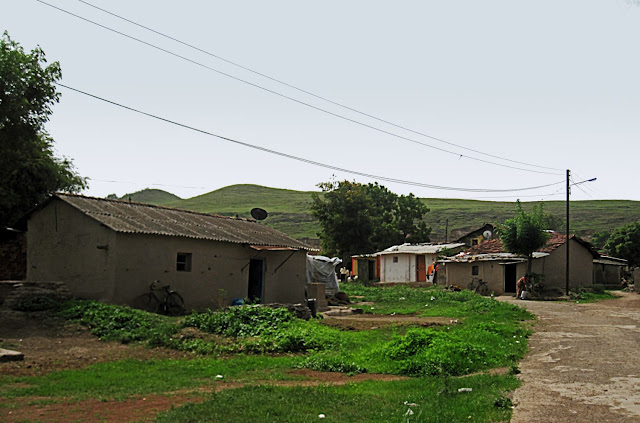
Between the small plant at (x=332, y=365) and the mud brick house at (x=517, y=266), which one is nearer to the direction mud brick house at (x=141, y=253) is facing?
the small plant

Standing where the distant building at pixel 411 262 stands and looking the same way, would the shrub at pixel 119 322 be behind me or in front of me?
in front

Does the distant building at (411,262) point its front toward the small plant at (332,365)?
yes

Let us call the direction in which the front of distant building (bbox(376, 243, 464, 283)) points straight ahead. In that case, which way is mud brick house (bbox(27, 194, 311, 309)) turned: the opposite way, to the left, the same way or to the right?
to the left

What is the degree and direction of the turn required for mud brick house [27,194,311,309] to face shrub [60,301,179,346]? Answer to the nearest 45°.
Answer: approximately 45° to its right

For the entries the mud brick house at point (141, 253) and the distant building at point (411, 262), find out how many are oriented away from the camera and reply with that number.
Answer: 0

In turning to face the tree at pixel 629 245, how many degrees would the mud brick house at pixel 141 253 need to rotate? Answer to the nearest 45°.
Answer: approximately 90° to its left

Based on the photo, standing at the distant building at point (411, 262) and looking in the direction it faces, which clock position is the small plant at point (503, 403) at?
The small plant is roughly at 12 o'clock from the distant building.

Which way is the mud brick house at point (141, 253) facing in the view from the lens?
facing the viewer and to the right of the viewer

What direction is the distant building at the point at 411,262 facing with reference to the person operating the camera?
facing the viewer

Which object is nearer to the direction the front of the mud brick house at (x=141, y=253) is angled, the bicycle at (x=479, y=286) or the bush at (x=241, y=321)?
the bush

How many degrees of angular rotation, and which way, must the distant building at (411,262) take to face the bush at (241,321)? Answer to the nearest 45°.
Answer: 0° — it already faces it

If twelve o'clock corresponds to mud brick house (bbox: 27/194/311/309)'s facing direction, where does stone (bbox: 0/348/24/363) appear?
The stone is roughly at 2 o'clock from the mud brick house.

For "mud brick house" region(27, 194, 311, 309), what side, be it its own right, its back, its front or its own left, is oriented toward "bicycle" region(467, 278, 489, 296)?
left

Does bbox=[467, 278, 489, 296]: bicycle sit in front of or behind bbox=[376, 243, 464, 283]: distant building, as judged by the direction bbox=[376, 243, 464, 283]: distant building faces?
in front

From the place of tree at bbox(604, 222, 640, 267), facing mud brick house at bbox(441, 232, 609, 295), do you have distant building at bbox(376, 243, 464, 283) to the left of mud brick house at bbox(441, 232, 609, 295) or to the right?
right
